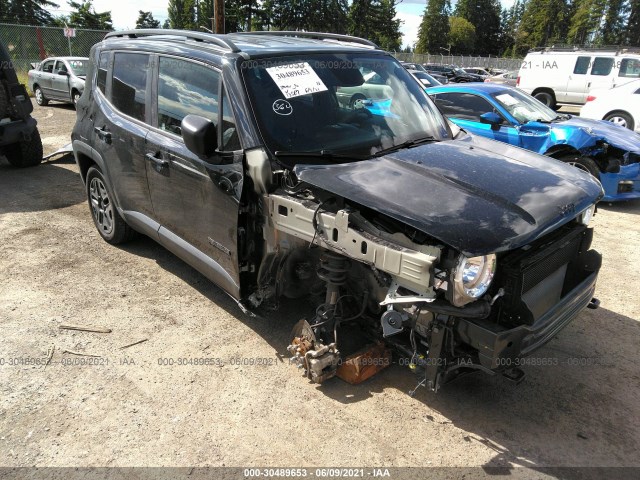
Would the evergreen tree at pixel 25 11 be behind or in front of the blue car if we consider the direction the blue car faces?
behind

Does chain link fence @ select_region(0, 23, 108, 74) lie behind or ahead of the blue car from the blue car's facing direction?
behind

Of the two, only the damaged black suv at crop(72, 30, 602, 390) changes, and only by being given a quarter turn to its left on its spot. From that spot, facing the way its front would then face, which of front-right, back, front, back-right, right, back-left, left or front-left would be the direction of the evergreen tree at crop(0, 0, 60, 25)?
left

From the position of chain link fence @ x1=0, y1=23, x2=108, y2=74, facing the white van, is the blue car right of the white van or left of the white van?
right

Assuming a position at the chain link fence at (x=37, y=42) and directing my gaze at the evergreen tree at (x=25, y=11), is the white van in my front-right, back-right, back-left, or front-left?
back-right

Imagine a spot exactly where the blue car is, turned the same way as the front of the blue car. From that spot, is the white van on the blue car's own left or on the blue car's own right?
on the blue car's own left

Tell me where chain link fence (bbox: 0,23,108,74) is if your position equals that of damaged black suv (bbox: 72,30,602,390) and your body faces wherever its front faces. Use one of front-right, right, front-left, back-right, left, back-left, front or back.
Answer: back

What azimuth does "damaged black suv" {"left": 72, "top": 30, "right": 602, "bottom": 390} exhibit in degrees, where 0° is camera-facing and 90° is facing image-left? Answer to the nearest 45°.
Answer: approximately 315°
